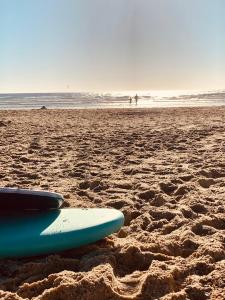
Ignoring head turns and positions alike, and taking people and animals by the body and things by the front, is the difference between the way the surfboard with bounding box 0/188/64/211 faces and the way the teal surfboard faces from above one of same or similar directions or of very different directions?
same or similar directions

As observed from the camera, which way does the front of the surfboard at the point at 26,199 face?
facing to the right of the viewer

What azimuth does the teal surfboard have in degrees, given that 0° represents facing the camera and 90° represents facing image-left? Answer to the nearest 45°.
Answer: approximately 270°
